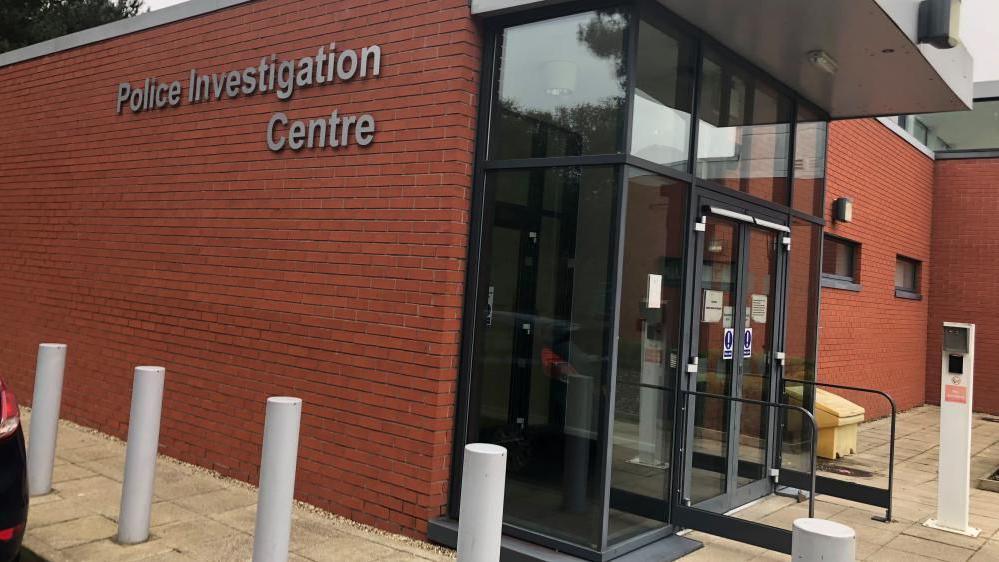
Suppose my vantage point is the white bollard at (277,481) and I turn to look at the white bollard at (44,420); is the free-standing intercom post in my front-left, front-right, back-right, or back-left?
back-right

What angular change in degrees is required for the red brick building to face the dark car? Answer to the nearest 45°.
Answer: approximately 90° to its right

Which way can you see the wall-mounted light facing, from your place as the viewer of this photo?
facing the viewer and to the right of the viewer

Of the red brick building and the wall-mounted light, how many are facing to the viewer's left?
0

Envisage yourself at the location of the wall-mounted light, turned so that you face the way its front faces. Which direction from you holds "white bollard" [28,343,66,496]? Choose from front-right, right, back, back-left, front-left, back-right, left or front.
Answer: right

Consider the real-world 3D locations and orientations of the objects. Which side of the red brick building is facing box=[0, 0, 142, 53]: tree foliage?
back

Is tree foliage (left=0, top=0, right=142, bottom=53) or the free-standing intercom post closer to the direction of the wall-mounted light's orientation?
the free-standing intercom post
